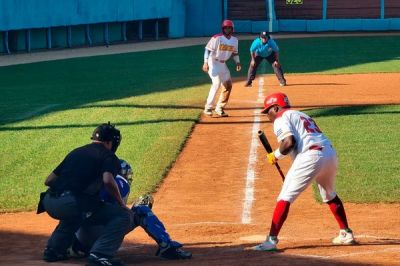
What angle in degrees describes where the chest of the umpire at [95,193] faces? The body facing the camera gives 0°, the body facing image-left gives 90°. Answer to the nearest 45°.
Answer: approximately 225°

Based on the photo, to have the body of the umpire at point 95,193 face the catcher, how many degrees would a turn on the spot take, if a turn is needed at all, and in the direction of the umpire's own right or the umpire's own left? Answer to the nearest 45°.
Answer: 0° — they already face them
